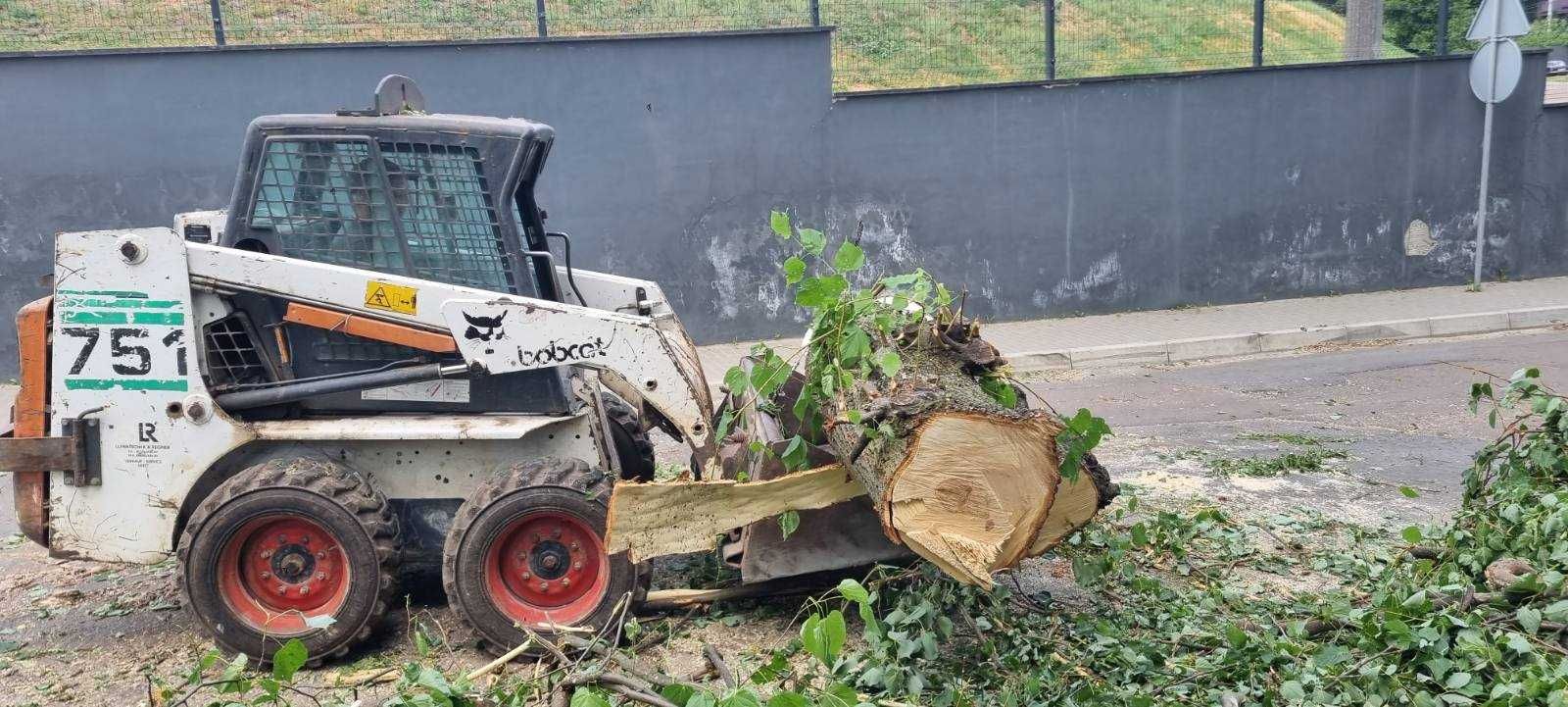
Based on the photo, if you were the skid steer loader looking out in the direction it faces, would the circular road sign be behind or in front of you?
in front

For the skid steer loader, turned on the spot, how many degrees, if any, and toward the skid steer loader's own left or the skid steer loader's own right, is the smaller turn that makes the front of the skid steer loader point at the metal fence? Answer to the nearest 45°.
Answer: approximately 45° to the skid steer loader's own left

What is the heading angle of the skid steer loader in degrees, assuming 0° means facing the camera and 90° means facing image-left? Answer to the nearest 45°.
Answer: approximately 270°
